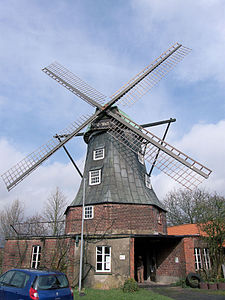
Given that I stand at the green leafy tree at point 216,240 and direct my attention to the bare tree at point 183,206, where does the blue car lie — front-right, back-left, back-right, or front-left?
back-left

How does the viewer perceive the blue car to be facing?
facing away from the viewer and to the left of the viewer

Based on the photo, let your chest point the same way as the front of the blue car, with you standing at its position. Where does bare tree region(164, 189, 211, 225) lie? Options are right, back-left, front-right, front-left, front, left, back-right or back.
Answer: right

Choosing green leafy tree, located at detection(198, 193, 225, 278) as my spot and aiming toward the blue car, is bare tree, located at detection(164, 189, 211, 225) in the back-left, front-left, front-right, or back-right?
back-right

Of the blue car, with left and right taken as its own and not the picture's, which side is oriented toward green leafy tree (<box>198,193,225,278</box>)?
right
